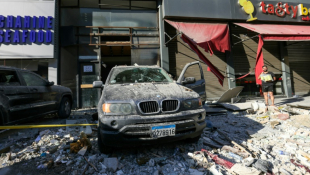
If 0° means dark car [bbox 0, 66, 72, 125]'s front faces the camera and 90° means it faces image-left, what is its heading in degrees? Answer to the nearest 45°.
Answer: approximately 225°

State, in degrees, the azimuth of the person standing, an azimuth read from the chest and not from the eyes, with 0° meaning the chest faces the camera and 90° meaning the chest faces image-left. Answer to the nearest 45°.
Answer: approximately 0°

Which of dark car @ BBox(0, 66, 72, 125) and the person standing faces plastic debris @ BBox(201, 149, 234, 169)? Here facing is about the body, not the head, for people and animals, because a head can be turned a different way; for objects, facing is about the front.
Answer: the person standing

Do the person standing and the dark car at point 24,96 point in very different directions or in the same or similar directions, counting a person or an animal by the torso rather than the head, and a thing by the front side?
very different directions

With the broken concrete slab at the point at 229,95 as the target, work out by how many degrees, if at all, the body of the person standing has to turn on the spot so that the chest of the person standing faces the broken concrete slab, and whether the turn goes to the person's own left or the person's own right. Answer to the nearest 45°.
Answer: approximately 90° to the person's own right

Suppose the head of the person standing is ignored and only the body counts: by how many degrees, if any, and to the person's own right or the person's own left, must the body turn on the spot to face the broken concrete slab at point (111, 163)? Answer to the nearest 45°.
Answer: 0° — they already face it
